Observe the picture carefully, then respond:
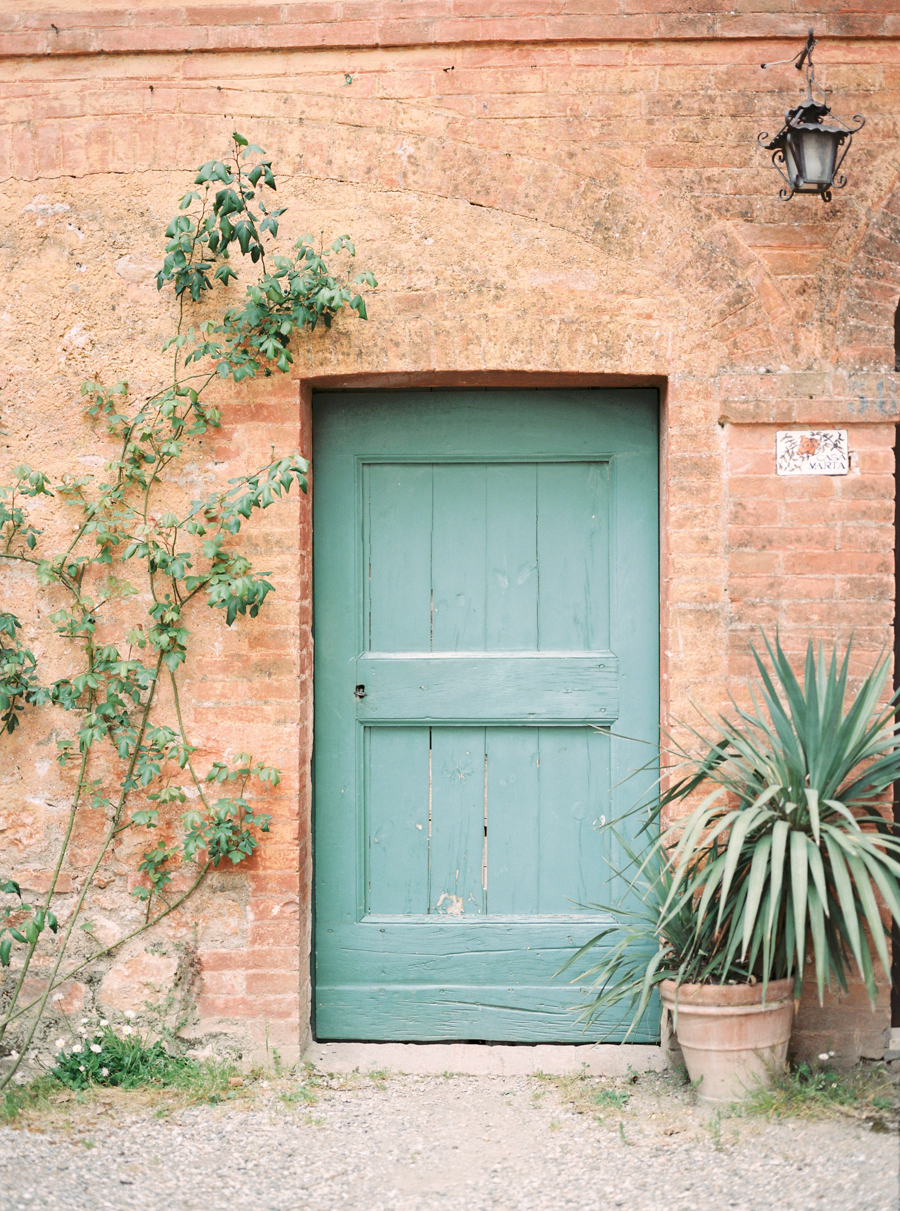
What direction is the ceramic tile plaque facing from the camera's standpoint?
toward the camera
